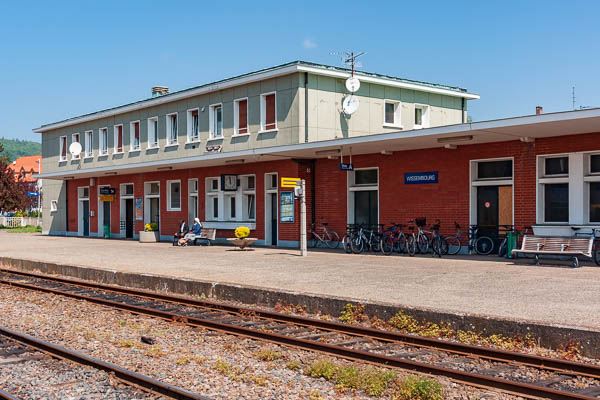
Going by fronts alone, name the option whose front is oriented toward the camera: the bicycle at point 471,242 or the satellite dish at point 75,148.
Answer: the satellite dish

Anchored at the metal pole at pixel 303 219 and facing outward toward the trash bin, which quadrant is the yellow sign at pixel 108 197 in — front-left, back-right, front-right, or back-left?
back-left

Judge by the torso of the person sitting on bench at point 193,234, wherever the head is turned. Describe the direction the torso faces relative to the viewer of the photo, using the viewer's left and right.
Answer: facing the viewer and to the left of the viewer

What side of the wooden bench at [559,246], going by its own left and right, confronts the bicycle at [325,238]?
right

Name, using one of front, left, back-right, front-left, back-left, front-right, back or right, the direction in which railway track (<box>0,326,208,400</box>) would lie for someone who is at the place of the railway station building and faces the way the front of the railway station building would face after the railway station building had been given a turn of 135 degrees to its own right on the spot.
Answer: back

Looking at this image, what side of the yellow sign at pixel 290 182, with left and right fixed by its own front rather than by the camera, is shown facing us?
front

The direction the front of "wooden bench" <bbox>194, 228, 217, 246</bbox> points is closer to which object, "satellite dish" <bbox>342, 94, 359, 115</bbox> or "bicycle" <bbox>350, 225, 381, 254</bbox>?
the bicycle

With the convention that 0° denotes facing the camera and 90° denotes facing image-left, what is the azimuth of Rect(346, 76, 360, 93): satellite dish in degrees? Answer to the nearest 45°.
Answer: approximately 0°

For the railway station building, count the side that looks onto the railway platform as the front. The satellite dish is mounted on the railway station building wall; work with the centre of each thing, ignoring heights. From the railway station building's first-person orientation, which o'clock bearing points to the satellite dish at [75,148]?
The satellite dish is roughly at 3 o'clock from the railway station building.

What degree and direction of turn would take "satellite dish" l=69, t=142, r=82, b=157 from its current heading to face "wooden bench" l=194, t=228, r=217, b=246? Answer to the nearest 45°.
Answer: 0° — it already faces it

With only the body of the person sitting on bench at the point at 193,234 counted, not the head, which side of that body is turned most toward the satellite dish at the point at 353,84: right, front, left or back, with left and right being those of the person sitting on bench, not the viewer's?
left

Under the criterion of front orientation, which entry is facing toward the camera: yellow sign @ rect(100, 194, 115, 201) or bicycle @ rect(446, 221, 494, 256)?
the yellow sign

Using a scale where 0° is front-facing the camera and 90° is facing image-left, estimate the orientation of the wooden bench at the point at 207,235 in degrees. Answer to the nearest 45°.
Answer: approximately 45°
